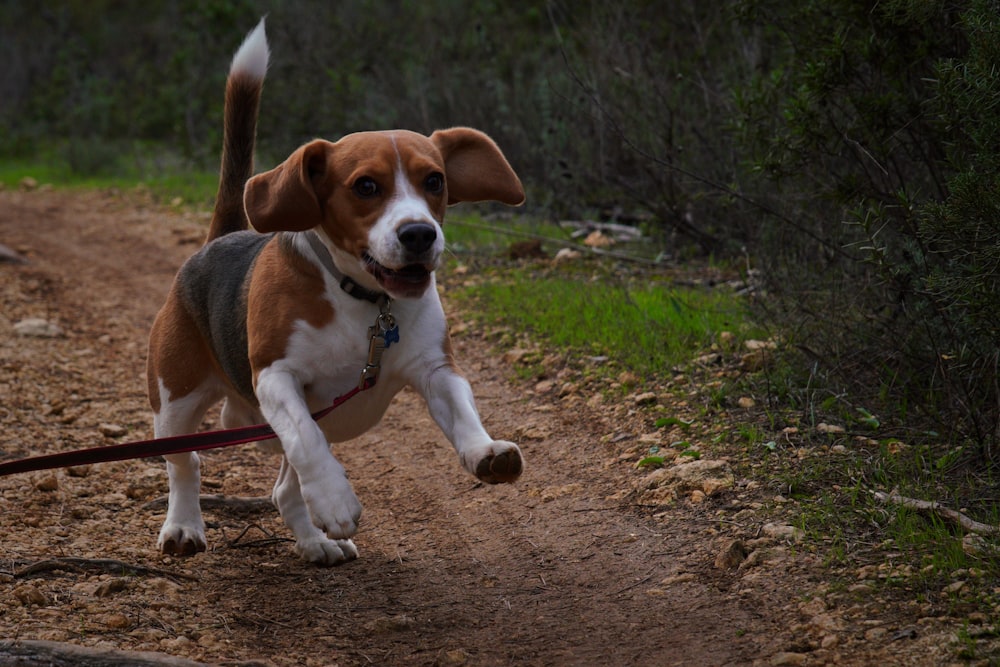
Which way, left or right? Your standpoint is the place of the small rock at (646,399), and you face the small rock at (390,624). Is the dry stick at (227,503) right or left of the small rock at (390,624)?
right

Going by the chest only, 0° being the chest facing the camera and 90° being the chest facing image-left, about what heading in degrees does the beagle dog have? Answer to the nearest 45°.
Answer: approximately 315°

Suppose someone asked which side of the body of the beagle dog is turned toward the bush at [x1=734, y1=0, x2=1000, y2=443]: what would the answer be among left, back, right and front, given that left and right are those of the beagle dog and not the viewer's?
left

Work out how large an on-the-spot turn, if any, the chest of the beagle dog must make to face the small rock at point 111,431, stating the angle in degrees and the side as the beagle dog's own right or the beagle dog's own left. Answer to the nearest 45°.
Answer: approximately 180°

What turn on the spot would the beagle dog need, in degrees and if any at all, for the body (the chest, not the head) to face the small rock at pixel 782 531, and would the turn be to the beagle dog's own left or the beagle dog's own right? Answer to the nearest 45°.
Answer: approximately 45° to the beagle dog's own left

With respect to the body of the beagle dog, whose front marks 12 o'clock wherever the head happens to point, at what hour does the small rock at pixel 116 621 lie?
The small rock is roughly at 3 o'clock from the beagle dog.
